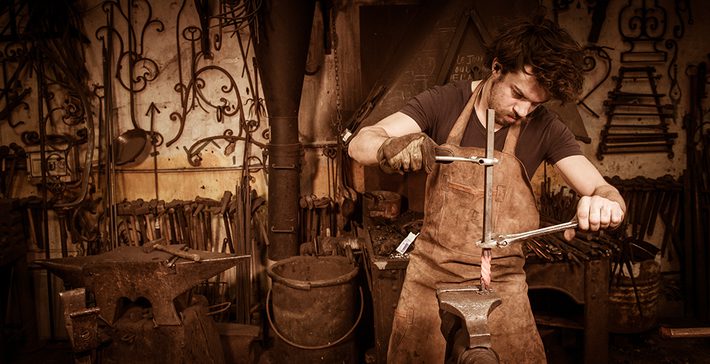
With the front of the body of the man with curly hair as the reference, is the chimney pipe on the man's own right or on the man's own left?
on the man's own right

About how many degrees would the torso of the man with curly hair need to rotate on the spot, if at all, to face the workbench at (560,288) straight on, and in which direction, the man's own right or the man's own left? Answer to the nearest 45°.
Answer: approximately 135° to the man's own left

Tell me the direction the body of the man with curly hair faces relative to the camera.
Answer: toward the camera

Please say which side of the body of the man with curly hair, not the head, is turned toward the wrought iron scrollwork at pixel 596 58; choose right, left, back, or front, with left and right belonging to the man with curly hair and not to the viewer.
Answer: back

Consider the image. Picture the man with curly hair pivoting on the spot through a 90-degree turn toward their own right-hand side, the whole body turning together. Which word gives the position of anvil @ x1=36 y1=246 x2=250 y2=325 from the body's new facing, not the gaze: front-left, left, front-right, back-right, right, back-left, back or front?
front

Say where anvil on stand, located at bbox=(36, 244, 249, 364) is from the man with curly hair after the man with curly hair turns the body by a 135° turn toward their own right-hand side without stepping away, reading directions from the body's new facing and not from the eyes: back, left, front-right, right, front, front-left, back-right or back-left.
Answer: front-left

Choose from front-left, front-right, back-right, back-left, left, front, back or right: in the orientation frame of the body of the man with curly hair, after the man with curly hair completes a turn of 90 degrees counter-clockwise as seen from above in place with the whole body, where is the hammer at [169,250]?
back

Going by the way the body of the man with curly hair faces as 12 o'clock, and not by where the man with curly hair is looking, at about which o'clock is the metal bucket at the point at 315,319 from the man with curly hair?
The metal bucket is roughly at 4 o'clock from the man with curly hair.

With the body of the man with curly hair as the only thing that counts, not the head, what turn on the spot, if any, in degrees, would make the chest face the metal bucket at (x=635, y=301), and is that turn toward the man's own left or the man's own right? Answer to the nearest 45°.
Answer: approximately 135° to the man's own left
